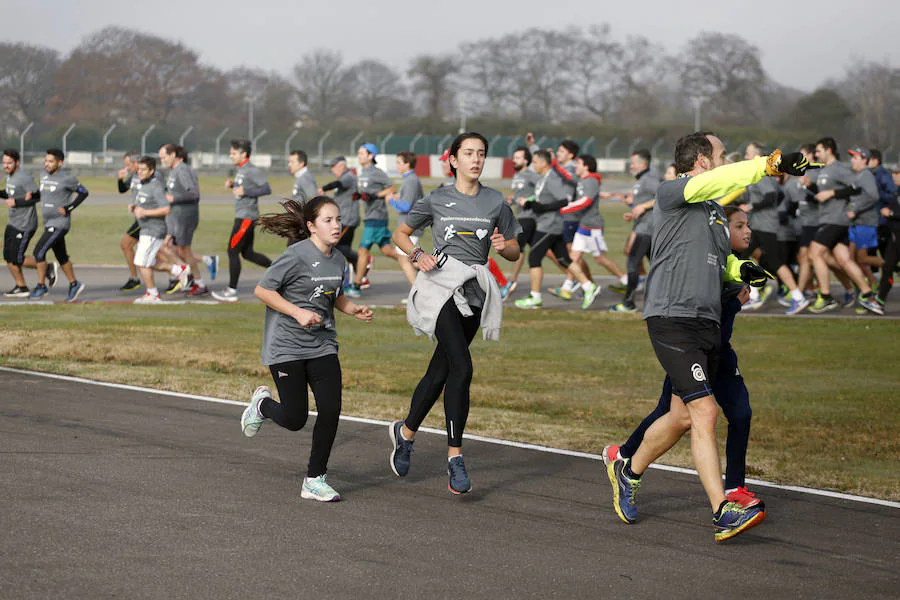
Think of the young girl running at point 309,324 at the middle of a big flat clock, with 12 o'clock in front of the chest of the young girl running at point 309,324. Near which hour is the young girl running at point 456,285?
the young girl running at point 456,285 is roughly at 10 o'clock from the young girl running at point 309,324.

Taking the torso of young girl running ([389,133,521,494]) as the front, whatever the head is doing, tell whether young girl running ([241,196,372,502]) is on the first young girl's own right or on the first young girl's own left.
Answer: on the first young girl's own right

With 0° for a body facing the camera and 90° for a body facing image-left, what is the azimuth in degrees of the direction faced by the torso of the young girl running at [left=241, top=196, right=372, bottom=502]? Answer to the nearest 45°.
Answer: approximately 315°

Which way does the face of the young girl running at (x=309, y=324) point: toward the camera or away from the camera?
toward the camera

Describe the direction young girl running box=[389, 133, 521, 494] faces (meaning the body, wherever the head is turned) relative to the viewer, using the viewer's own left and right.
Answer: facing the viewer and to the right of the viewer

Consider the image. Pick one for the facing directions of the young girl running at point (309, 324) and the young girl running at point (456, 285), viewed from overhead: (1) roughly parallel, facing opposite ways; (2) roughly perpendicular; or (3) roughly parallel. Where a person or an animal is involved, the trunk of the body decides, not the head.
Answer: roughly parallel

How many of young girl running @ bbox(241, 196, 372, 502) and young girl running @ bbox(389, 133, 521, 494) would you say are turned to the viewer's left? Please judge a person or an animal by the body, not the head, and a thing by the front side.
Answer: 0
